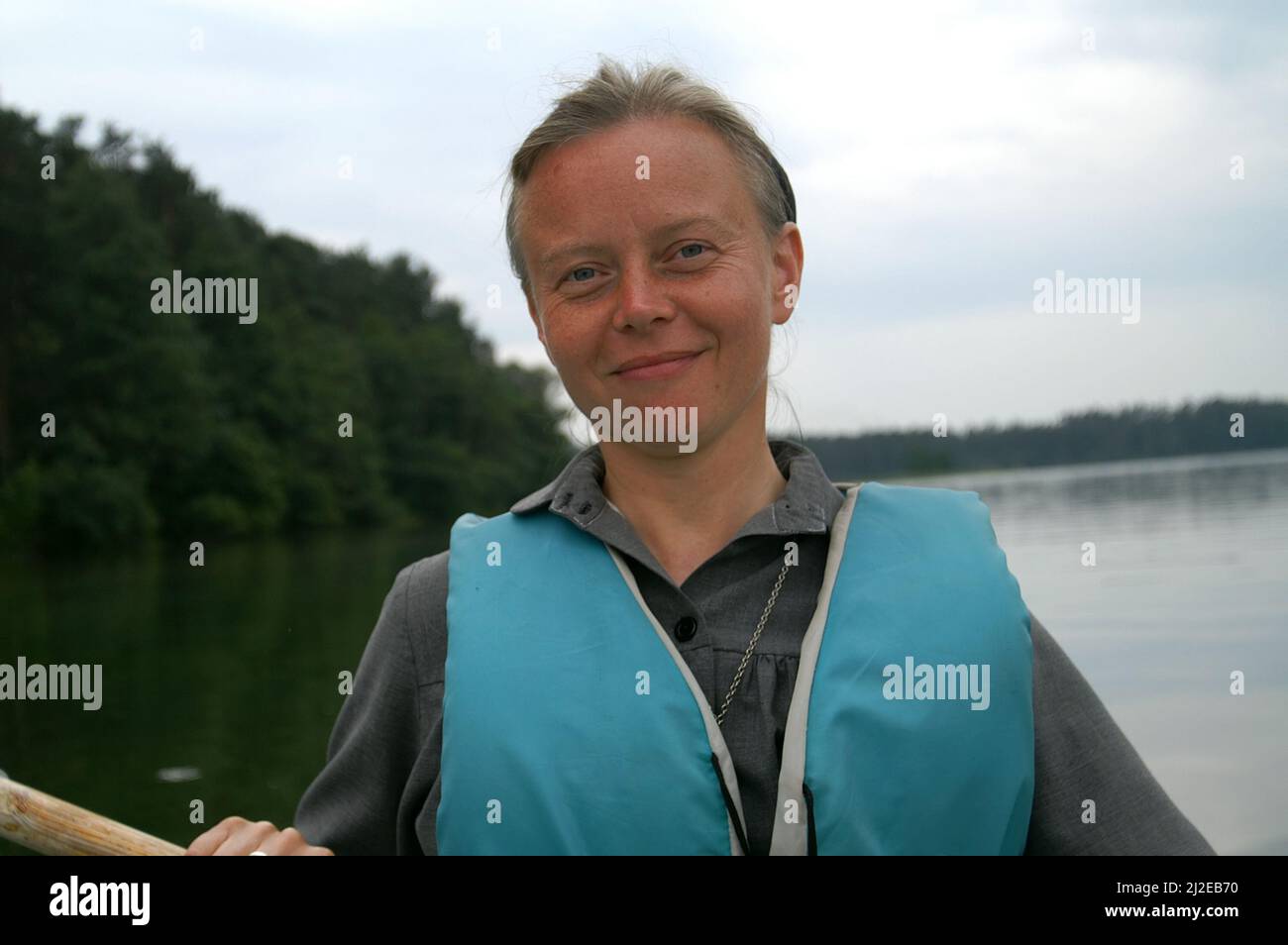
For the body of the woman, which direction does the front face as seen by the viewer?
toward the camera

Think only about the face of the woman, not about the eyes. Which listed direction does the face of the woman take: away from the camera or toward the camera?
toward the camera
